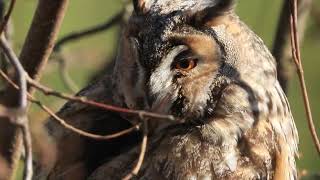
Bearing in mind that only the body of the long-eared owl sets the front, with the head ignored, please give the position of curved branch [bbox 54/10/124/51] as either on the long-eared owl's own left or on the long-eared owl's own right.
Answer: on the long-eared owl's own right

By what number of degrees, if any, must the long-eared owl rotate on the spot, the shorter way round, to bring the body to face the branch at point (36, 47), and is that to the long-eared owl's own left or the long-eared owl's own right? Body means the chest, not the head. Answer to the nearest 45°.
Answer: approximately 45° to the long-eared owl's own right

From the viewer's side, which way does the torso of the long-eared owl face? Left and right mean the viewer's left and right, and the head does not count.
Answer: facing the viewer and to the left of the viewer

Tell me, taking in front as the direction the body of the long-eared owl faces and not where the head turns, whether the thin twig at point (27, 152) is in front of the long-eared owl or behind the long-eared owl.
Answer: in front
